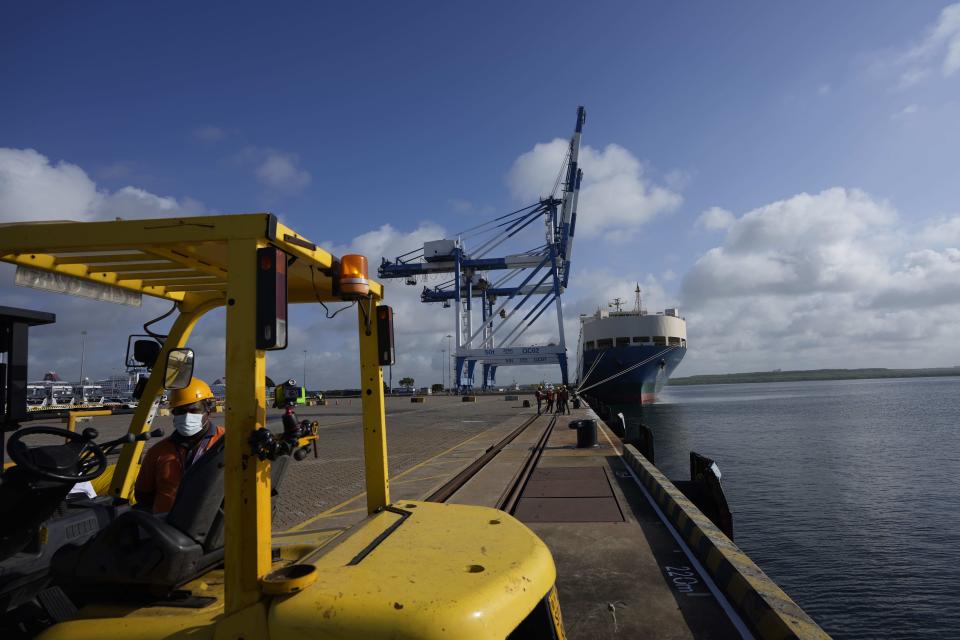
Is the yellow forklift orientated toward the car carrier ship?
no

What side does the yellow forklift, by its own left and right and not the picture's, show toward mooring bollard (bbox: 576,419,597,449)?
right

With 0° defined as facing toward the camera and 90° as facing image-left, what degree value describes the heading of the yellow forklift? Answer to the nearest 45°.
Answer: approximately 135°
